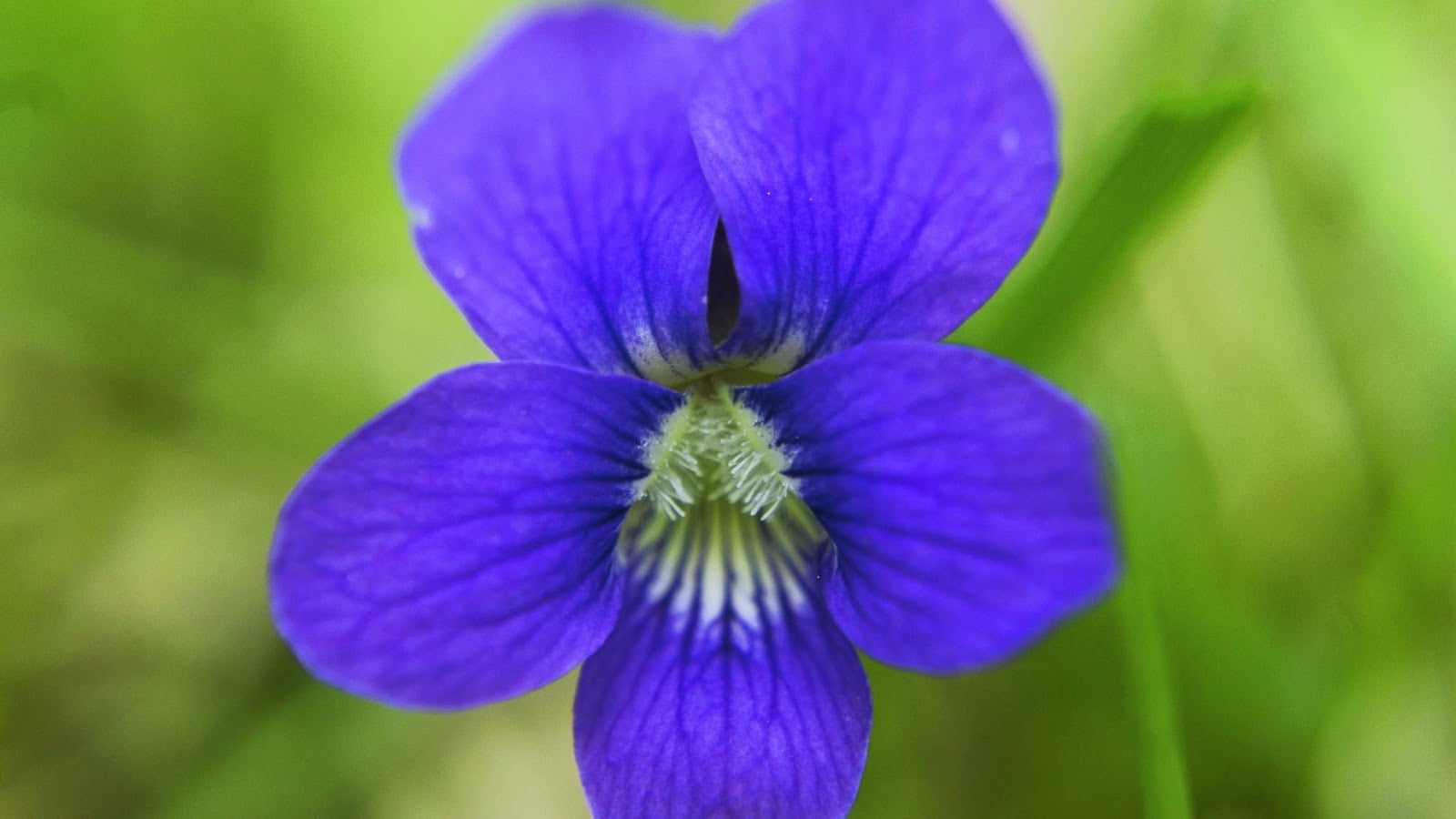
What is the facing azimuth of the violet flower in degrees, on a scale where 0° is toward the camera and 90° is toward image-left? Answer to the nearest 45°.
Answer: approximately 0°

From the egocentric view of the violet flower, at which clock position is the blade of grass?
The blade of grass is roughly at 8 o'clock from the violet flower.
